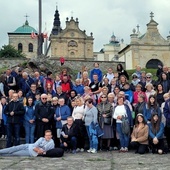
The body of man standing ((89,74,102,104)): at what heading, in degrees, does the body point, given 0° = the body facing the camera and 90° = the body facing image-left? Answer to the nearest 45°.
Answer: approximately 0°

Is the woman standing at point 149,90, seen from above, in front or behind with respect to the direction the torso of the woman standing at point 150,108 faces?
behind

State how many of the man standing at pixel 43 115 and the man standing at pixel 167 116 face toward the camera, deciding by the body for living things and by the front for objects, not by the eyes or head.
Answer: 2

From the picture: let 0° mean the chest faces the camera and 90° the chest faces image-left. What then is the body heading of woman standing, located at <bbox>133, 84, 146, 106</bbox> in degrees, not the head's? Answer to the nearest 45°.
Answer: approximately 0°
